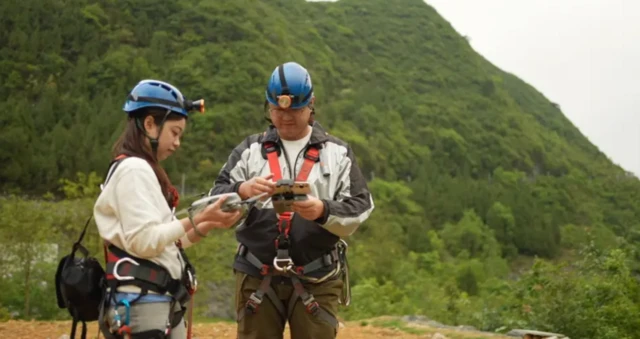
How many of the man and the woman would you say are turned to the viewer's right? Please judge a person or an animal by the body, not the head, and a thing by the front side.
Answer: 1

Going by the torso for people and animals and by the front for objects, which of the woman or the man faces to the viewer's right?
the woman

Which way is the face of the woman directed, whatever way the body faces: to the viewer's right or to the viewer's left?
to the viewer's right

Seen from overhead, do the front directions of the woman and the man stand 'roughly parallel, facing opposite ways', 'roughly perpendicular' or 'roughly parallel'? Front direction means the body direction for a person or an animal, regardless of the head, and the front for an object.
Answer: roughly perpendicular

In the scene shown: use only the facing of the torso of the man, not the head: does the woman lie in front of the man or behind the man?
in front

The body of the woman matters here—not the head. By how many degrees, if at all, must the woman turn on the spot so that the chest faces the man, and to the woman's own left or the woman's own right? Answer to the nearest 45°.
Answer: approximately 45° to the woman's own left

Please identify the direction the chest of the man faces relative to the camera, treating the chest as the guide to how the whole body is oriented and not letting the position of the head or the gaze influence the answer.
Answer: toward the camera

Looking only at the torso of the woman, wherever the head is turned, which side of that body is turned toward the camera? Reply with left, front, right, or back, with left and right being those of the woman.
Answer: right
